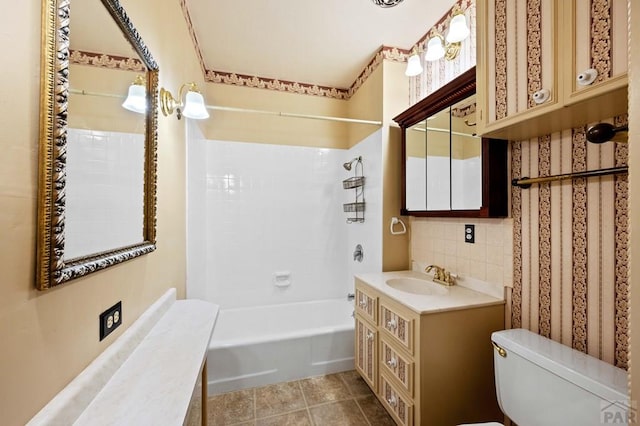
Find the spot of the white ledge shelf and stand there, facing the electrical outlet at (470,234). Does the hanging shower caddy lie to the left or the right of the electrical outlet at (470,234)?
left

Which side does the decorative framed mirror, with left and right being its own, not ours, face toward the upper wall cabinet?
front

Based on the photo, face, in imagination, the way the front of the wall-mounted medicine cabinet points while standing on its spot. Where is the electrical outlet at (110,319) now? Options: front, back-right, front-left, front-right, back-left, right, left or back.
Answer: front

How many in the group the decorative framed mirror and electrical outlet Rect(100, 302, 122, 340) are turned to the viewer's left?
0

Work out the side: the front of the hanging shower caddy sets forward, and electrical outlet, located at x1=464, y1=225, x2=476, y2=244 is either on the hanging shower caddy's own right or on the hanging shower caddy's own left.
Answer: on the hanging shower caddy's own left

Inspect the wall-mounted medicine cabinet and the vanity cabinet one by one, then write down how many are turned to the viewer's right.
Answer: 0

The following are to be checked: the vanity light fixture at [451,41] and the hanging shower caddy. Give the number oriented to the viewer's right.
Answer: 0

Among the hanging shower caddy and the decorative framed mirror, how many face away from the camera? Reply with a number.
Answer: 0

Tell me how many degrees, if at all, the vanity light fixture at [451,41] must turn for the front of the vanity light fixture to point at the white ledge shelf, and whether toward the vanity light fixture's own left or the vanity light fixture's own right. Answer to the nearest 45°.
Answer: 0° — it already faces it

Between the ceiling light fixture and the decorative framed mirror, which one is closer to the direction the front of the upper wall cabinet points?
the decorative framed mirror

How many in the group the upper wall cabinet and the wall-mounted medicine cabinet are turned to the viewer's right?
0

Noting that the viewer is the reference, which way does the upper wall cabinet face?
facing the viewer and to the left of the viewer
